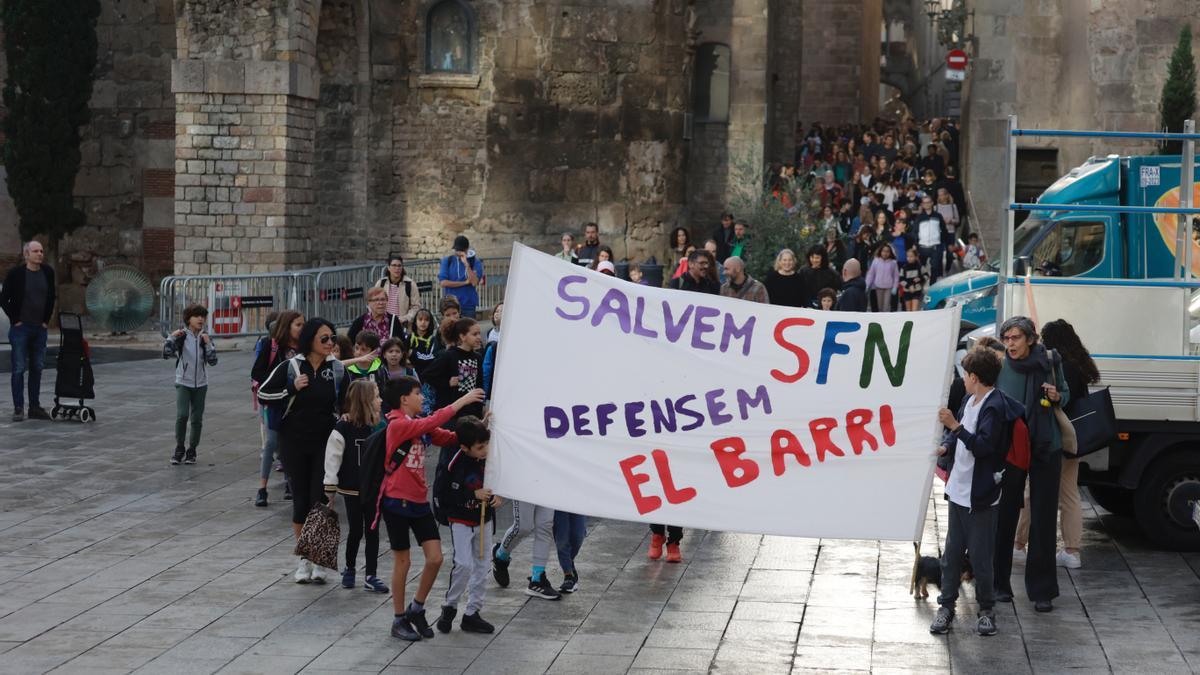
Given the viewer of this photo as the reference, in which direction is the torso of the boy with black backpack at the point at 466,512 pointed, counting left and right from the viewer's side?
facing the viewer and to the right of the viewer

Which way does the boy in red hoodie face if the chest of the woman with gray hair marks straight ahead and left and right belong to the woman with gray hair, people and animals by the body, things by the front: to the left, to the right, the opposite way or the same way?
to the left

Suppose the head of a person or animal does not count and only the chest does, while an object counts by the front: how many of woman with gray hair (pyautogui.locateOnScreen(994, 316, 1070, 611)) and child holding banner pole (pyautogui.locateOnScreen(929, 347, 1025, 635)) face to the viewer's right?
0

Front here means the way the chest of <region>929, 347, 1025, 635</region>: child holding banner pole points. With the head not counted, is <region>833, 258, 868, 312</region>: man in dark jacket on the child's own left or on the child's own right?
on the child's own right

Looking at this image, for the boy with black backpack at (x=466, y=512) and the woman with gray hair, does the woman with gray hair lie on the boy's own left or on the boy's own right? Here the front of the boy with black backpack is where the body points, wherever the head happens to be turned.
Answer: on the boy's own left

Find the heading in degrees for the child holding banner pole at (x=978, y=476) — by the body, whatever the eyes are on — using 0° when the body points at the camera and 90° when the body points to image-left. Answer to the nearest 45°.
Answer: approximately 45°

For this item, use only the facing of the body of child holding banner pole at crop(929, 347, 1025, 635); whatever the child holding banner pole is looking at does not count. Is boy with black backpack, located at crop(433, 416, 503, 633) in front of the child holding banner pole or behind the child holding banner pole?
in front

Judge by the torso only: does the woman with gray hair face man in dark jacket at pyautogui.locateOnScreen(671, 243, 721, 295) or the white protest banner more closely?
the white protest banner

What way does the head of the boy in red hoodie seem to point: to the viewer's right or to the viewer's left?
to the viewer's right
